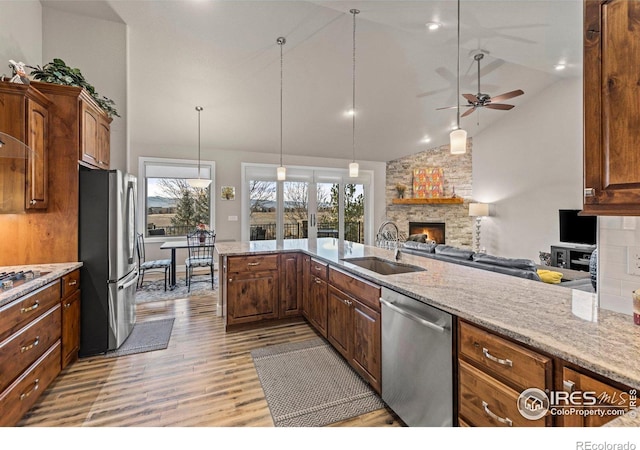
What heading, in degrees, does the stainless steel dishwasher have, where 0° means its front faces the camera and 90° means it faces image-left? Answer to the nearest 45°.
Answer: approximately 45°

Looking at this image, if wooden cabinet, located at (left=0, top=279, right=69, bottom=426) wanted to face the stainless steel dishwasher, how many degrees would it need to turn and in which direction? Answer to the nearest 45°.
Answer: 0° — it already faces it

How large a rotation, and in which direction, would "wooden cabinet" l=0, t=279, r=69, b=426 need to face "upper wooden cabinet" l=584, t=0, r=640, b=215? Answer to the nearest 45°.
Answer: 0° — it already faces it

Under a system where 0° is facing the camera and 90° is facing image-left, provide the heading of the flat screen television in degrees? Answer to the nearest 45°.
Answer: approximately 45°

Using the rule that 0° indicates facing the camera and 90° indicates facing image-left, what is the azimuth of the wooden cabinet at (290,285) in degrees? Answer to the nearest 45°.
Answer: approximately 0°

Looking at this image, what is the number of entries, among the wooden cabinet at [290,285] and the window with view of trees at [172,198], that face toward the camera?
2

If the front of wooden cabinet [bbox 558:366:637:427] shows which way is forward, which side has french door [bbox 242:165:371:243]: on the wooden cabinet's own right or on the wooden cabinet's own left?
on the wooden cabinet's own right
